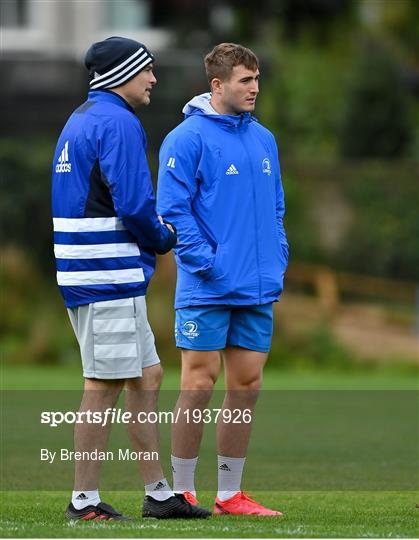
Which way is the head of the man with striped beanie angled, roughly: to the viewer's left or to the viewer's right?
to the viewer's right

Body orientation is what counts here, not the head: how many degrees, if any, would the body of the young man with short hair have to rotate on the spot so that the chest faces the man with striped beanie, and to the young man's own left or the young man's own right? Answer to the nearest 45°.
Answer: approximately 90° to the young man's own right

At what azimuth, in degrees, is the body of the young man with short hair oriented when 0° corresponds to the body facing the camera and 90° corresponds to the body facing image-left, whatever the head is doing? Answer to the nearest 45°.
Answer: approximately 315°
